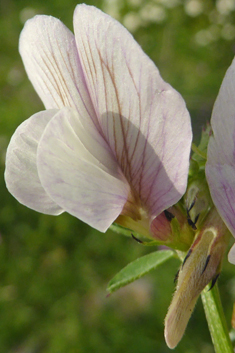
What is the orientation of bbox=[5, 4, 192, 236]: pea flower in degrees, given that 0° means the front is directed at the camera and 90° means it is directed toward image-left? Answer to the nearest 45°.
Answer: approximately 45°
